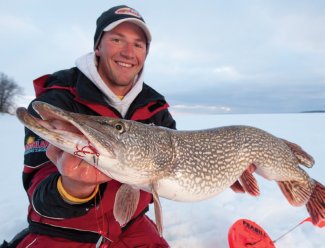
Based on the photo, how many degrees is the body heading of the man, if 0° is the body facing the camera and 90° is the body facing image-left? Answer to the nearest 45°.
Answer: approximately 315°

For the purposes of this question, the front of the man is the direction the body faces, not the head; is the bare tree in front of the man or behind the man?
behind

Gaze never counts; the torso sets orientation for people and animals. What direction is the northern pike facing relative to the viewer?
to the viewer's left
